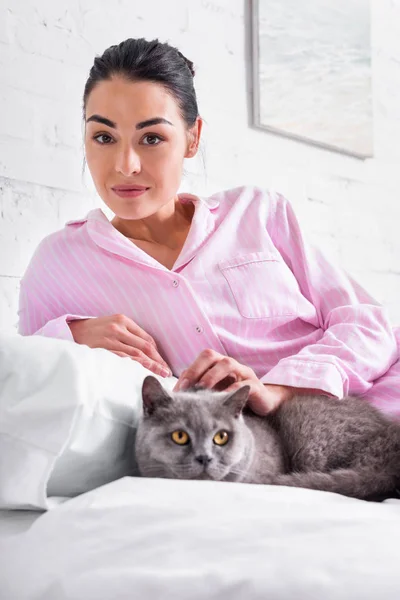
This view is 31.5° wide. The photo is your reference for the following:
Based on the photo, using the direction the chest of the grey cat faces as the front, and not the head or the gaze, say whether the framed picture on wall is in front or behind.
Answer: behind

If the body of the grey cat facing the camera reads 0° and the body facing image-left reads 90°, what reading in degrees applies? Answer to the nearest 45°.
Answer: approximately 45°
